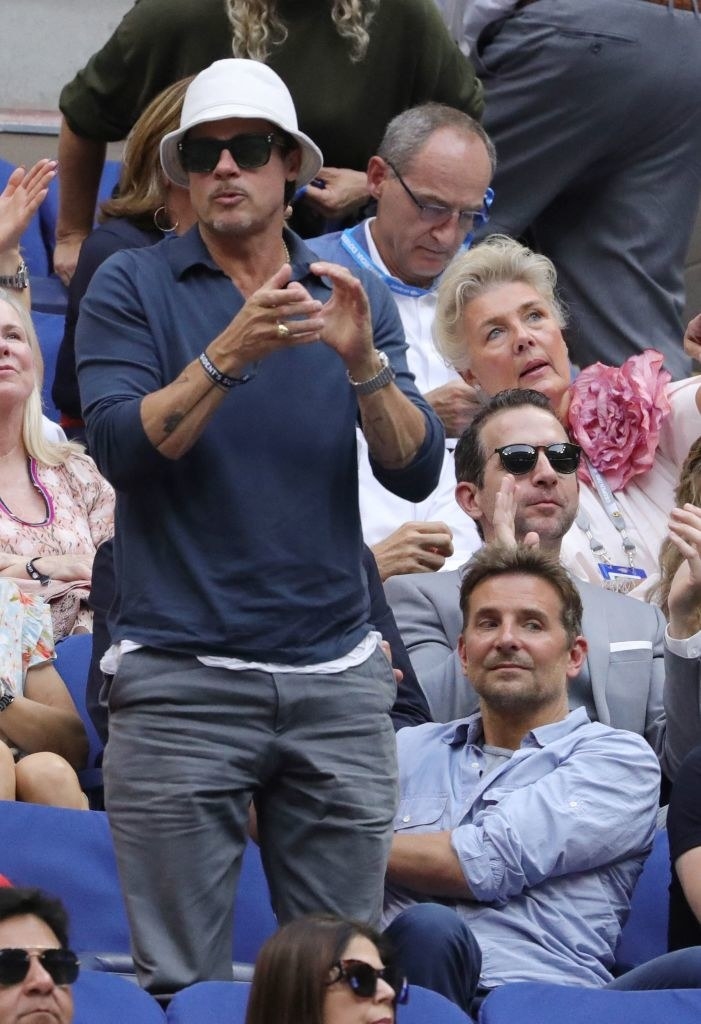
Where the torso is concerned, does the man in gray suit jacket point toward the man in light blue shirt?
yes

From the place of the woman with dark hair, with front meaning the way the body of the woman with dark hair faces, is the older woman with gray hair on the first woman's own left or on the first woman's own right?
on the first woman's own left

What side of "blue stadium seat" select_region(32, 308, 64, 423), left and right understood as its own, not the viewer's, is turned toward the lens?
front

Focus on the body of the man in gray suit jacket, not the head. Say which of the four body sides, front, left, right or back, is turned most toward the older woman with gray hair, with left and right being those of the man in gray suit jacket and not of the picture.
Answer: back

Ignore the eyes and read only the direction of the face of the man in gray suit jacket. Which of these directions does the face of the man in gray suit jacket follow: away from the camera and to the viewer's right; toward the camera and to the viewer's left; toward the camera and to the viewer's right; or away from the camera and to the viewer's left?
toward the camera and to the viewer's right

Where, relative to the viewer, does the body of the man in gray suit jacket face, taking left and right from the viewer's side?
facing the viewer

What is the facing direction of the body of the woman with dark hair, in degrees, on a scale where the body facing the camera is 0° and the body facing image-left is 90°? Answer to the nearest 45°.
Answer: approximately 315°

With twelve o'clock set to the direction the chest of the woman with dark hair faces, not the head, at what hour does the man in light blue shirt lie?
The man in light blue shirt is roughly at 8 o'clock from the woman with dark hair.

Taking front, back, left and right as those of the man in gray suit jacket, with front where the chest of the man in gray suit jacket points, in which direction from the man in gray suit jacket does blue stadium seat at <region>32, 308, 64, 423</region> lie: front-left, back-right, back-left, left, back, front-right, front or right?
back-right

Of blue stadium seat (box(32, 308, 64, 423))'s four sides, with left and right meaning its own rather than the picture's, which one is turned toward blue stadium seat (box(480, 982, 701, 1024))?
front

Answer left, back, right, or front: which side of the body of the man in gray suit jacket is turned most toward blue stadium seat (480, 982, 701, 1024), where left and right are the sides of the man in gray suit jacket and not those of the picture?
front

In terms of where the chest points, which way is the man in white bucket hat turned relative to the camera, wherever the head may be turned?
toward the camera
